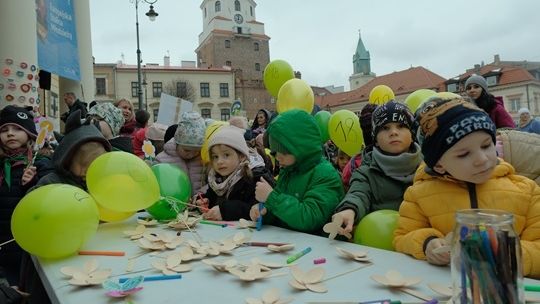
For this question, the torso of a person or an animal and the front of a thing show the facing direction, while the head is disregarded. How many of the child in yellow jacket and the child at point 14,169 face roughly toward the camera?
2

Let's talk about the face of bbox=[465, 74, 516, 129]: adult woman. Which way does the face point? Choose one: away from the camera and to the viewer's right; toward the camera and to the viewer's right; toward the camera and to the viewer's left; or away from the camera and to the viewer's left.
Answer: toward the camera and to the viewer's left

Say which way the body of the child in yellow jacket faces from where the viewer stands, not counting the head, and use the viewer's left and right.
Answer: facing the viewer

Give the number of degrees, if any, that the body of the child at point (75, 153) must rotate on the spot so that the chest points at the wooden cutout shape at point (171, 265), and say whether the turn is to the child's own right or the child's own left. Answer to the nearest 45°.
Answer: approximately 45° to the child's own right

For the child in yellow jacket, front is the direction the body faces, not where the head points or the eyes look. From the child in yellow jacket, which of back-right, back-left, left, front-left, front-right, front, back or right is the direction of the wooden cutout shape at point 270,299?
front-right

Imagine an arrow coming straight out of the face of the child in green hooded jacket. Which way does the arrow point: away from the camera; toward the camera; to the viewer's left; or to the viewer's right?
to the viewer's left

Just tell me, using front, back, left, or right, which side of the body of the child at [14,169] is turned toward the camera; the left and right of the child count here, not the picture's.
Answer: front

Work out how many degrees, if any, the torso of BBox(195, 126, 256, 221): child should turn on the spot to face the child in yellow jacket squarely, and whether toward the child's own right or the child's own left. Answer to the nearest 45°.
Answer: approximately 90° to the child's own left

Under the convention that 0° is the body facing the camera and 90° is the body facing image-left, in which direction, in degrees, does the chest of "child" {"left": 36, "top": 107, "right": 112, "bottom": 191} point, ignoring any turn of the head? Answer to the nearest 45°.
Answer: approximately 315°

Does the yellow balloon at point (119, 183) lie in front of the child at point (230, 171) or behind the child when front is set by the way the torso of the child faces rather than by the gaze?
in front

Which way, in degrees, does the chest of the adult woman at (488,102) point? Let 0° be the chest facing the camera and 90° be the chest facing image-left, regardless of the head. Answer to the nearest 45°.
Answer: approximately 45°

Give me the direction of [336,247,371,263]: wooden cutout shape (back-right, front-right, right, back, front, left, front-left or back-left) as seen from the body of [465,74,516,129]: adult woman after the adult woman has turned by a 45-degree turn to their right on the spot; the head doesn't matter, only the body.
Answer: left

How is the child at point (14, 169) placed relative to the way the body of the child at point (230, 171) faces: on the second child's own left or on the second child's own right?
on the second child's own right

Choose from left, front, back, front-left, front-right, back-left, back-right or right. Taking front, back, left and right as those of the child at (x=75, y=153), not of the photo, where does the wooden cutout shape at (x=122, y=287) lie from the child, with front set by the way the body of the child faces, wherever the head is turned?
front-right
